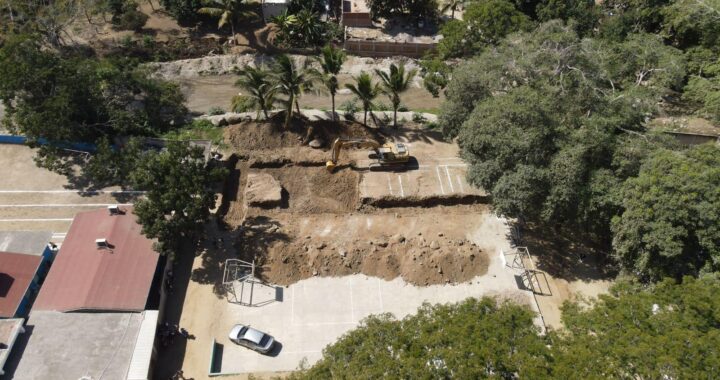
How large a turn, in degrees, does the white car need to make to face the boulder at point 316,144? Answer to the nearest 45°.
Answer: approximately 90° to its right

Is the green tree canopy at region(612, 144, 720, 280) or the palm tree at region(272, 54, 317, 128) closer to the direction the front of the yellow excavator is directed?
the palm tree

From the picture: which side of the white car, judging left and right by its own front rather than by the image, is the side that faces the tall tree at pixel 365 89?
right

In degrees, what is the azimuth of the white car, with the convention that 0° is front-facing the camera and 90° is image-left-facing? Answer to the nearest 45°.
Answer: approximately 135°

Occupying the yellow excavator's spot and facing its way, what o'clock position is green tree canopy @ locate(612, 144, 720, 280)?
The green tree canopy is roughly at 7 o'clock from the yellow excavator.

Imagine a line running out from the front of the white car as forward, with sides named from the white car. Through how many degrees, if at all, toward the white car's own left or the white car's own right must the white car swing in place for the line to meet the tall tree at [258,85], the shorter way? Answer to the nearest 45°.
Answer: approximately 45° to the white car's own right

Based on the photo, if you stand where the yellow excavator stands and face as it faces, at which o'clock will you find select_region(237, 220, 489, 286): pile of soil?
The pile of soil is roughly at 9 o'clock from the yellow excavator.

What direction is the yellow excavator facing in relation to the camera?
to the viewer's left

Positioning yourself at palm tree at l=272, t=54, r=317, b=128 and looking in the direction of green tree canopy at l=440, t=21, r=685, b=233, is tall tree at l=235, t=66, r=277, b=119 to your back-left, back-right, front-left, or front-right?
back-right
